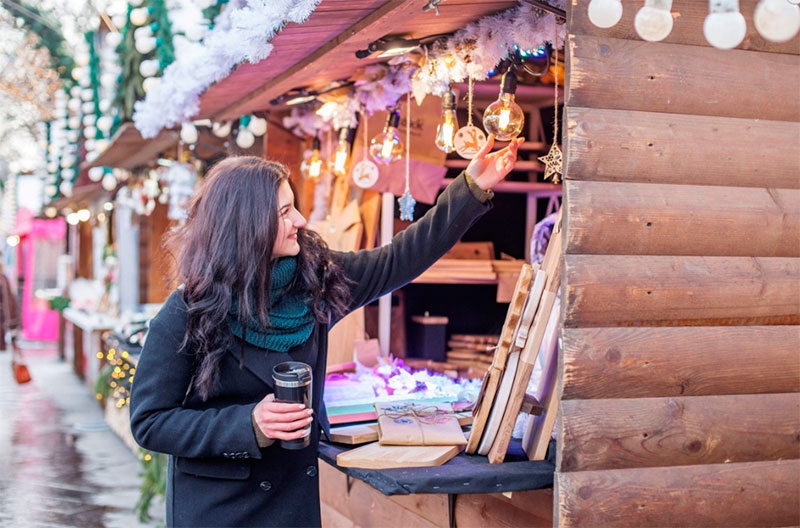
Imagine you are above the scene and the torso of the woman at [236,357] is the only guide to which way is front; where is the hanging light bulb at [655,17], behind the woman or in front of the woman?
in front

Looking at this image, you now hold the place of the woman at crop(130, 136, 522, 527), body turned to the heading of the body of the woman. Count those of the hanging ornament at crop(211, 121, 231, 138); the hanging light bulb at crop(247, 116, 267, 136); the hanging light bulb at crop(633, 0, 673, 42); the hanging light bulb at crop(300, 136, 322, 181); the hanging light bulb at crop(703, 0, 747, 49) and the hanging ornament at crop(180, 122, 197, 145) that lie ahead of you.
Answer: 2

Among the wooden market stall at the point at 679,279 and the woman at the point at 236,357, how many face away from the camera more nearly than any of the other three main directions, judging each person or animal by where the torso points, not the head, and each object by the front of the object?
0

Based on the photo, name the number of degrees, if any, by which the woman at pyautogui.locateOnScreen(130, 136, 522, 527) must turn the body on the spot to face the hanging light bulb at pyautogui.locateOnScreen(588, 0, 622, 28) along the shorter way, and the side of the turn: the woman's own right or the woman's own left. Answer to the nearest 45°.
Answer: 0° — they already face it

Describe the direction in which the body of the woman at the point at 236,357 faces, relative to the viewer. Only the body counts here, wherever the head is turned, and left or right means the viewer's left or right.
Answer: facing the viewer and to the right of the viewer

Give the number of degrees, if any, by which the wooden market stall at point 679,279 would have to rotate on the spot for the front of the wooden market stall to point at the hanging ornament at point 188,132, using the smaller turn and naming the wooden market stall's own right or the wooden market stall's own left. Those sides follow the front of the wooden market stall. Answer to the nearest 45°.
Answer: approximately 90° to the wooden market stall's own right

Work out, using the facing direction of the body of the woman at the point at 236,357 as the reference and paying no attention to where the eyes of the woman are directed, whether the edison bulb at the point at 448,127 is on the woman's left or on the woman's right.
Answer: on the woman's left

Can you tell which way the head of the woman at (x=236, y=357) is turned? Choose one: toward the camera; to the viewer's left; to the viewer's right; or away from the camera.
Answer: to the viewer's right
